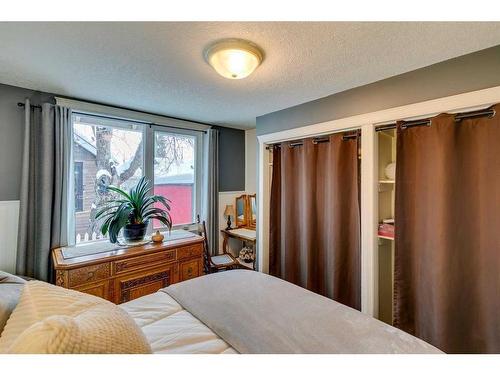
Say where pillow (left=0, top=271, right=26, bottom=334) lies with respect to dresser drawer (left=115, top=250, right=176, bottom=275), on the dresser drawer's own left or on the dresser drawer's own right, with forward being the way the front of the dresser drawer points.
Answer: on the dresser drawer's own right

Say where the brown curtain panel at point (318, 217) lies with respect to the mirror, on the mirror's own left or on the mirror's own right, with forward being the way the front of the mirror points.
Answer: on the mirror's own left

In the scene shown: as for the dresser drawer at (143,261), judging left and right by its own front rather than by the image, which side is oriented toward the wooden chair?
left

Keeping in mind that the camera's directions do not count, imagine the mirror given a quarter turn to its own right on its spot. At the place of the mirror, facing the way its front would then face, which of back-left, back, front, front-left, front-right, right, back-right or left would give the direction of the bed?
back-left

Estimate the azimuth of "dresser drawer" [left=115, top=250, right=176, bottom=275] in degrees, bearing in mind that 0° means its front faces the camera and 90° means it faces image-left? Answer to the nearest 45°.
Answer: approximately 315°

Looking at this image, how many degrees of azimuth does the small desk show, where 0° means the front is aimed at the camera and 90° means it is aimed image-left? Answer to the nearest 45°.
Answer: approximately 45°

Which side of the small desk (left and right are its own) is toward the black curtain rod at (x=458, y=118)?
left

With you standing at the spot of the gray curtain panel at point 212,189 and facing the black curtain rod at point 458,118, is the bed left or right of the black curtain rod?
right

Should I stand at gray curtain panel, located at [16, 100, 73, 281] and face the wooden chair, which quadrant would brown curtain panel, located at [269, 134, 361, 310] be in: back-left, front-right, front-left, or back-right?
front-right

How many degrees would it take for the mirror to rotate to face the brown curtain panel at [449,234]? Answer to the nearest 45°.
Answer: approximately 90° to its left

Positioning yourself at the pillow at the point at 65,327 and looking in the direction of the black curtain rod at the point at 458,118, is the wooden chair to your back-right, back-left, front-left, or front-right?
front-left
